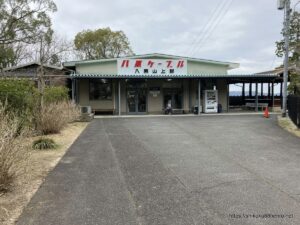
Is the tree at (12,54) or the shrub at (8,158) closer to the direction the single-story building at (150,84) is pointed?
the shrub

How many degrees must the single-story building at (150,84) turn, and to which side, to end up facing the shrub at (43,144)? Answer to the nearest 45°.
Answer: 0° — it already faces it

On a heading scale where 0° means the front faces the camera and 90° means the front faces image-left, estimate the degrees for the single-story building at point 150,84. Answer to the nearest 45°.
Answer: approximately 0°

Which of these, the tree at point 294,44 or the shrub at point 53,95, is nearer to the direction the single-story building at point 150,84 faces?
the shrub

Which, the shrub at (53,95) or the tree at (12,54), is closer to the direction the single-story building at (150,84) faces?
the shrub

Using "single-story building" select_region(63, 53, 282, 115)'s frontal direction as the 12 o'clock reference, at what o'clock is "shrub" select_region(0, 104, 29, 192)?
The shrub is roughly at 12 o'clock from the single-story building.

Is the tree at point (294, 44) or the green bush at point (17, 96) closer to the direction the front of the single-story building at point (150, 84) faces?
the green bush

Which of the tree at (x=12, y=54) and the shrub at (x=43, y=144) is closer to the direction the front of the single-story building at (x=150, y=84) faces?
the shrub

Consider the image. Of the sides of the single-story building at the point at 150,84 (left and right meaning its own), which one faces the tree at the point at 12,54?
right

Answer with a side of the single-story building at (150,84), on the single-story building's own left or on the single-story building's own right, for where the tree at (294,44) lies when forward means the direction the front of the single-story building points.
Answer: on the single-story building's own left

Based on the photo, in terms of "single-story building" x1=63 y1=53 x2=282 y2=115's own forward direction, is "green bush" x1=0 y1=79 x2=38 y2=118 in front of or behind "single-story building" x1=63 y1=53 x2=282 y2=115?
in front
